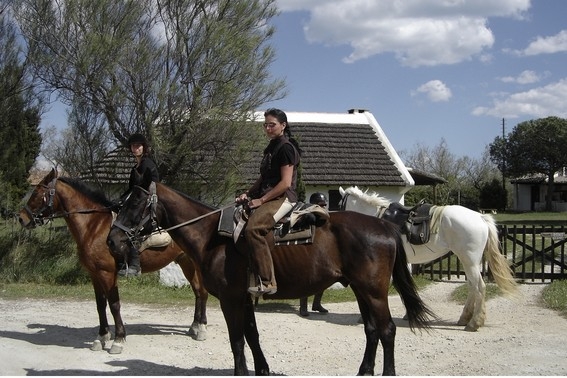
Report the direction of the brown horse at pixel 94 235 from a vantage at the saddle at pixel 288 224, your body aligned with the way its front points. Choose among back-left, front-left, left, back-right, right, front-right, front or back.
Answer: front-right

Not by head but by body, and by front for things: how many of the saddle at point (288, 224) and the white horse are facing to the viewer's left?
2

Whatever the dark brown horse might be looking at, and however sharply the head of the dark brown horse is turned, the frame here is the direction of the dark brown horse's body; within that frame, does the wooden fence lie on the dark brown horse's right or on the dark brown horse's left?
on the dark brown horse's right

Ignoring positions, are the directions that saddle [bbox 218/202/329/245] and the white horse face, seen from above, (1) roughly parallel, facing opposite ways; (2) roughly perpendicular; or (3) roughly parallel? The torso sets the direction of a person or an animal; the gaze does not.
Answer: roughly parallel

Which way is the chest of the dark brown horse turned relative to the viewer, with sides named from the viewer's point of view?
facing to the left of the viewer

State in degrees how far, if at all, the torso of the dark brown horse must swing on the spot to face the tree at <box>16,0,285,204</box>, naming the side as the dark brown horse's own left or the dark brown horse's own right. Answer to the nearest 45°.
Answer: approximately 90° to the dark brown horse's own right

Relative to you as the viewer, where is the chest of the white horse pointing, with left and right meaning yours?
facing to the left of the viewer

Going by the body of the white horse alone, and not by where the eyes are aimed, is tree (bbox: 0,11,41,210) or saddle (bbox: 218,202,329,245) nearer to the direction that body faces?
the tree

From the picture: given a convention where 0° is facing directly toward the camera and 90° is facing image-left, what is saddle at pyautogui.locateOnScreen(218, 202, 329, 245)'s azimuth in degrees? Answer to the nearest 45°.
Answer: approximately 90°
